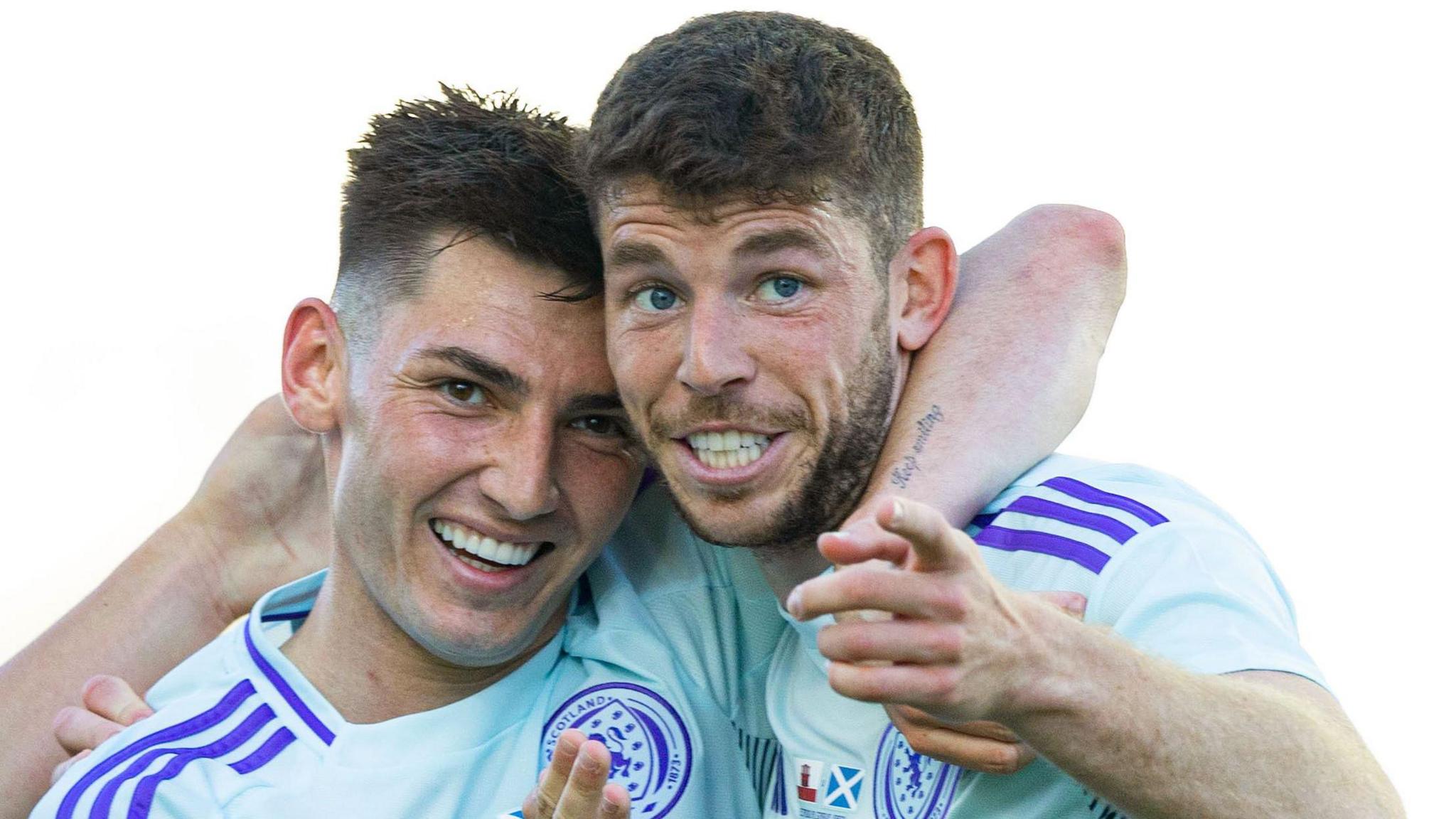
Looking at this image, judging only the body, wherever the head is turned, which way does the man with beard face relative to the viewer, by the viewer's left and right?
facing the viewer and to the left of the viewer
